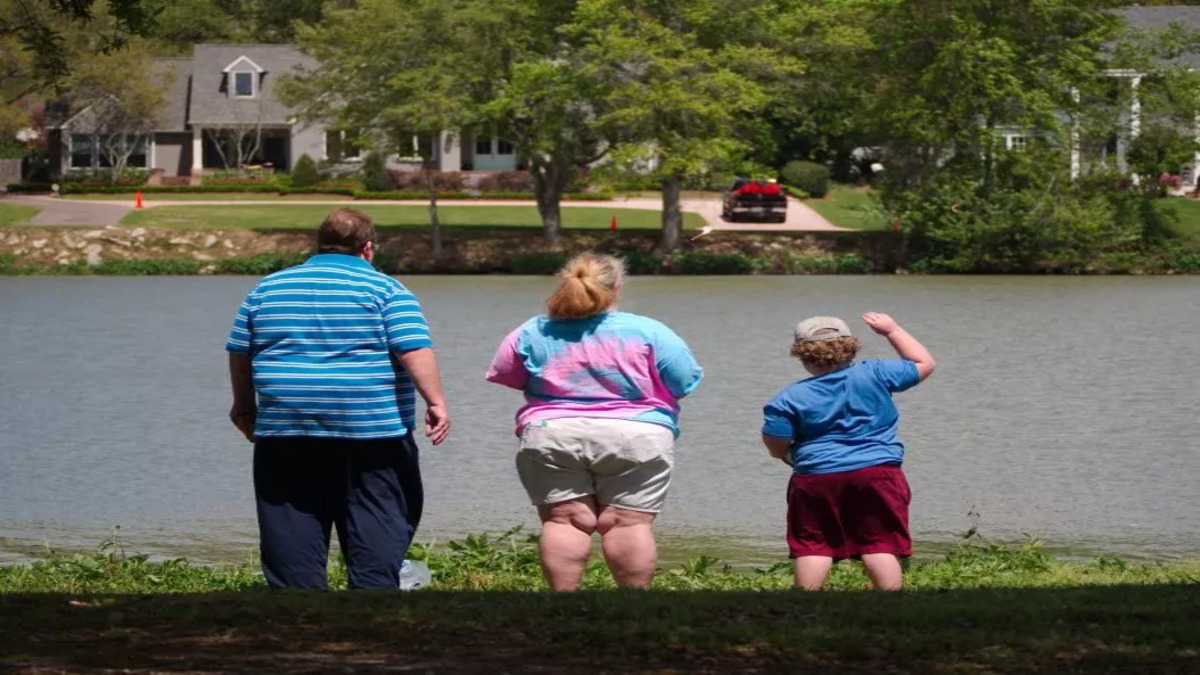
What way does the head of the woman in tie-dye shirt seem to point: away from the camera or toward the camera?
away from the camera

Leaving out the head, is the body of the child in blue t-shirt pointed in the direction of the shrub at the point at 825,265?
yes

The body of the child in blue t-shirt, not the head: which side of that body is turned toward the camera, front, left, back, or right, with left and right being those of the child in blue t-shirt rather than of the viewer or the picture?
back

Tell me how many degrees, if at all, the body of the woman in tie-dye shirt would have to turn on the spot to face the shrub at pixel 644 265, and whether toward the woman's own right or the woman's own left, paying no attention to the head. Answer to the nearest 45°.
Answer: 0° — they already face it

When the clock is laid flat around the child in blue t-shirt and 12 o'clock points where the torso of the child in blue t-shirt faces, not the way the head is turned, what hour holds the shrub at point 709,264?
The shrub is roughly at 12 o'clock from the child in blue t-shirt.

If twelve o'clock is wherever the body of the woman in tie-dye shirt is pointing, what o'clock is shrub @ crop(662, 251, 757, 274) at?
The shrub is roughly at 12 o'clock from the woman in tie-dye shirt.

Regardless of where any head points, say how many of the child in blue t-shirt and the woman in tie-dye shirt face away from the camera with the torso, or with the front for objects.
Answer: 2

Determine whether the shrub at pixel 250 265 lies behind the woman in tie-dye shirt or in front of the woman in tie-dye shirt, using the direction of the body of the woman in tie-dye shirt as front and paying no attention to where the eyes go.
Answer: in front

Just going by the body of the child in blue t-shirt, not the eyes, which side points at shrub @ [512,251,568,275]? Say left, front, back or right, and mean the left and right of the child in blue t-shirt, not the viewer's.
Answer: front

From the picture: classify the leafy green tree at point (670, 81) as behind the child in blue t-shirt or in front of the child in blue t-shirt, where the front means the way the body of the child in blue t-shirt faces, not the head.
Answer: in front

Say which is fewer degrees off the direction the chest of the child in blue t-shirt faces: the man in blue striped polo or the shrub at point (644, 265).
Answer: the shrub

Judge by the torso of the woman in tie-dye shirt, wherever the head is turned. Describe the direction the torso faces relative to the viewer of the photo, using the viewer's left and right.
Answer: facing away from the viewer
